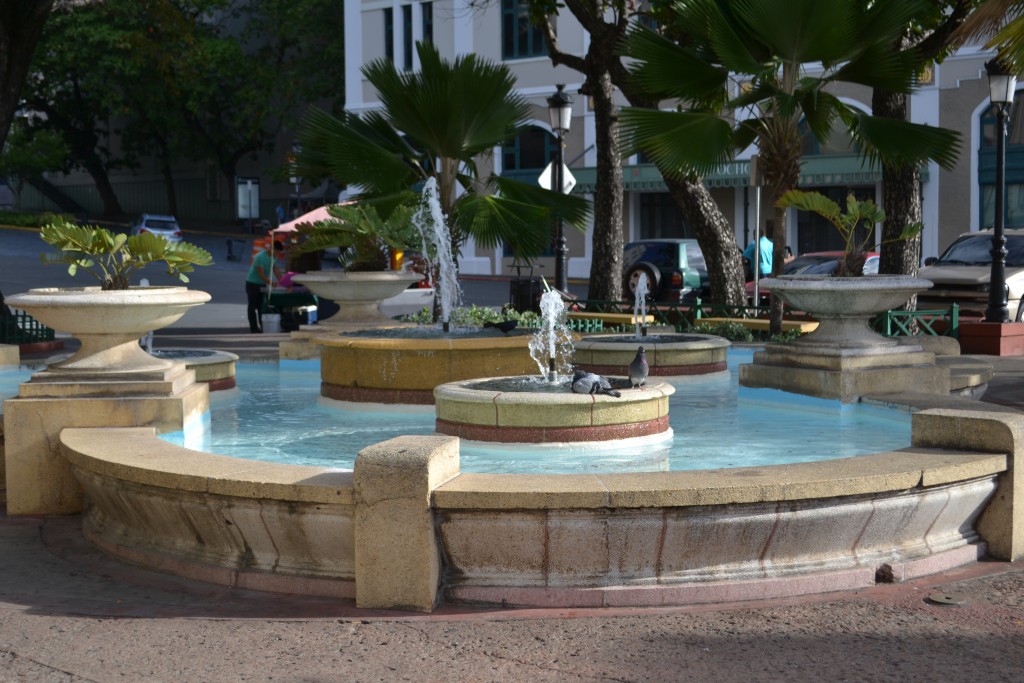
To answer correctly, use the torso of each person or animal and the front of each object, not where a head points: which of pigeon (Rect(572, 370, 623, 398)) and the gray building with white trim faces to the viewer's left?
the pigeon

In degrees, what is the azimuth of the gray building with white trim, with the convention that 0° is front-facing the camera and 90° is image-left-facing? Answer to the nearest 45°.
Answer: approximately 0°

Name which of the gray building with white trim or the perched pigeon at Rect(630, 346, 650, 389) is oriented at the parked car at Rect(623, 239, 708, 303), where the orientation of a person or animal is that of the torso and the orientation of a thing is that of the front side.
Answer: the gray building with white trim

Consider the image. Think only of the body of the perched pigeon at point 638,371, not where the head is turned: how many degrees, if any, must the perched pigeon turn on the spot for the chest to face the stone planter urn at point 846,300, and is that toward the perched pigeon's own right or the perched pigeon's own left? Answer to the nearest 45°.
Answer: approximately 135° to the perched pigeon's own left

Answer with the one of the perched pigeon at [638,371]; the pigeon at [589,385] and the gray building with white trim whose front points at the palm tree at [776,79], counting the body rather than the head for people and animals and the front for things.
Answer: the gray building with white trim

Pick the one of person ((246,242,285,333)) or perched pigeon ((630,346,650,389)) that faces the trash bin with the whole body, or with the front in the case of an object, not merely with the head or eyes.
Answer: the person

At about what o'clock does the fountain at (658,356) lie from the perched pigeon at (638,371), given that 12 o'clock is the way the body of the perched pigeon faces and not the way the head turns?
The fountain is roughly at 6 o'clock from the perched pigeon.

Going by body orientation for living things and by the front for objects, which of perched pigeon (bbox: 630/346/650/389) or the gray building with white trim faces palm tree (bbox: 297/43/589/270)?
the gray building with white trim

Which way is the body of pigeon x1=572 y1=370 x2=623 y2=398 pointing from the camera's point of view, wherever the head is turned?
to the viewer's left

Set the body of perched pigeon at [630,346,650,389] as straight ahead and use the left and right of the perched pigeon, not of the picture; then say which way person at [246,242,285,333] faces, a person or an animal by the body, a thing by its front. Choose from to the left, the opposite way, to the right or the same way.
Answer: to the left

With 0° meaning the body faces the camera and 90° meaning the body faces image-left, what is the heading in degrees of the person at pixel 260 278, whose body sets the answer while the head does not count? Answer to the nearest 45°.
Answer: approximately 270°

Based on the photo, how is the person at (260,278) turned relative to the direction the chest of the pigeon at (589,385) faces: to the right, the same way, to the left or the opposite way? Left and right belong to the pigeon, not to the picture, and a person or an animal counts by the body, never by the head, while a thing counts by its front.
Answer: the opposite way
